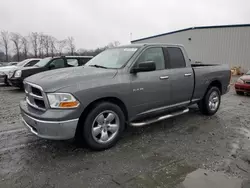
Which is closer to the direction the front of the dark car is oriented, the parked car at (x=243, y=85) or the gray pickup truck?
the gray pickup truck

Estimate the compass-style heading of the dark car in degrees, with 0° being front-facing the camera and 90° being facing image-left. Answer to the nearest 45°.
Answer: approximately 45°

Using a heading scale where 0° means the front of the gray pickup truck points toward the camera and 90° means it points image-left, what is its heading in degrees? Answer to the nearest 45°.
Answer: approximately 45°

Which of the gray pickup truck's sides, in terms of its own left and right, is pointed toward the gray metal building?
back

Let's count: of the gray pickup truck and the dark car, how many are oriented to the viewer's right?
0

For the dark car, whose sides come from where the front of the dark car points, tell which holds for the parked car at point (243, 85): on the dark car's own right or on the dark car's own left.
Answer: on the dark car's own left

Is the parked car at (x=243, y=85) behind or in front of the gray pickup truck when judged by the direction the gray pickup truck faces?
behind

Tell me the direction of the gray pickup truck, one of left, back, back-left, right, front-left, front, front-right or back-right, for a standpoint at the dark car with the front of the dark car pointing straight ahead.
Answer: front-left
